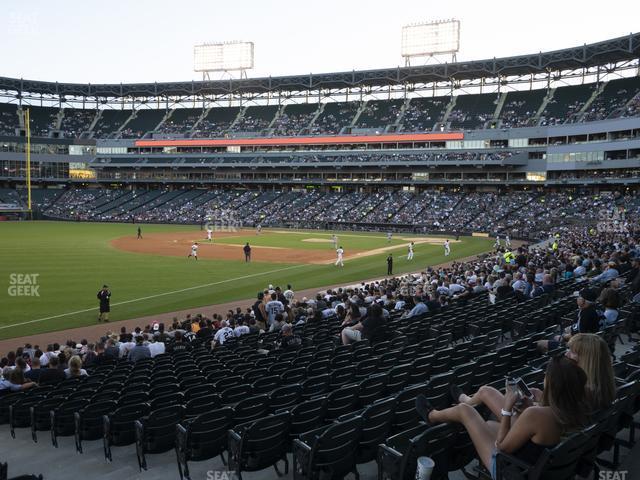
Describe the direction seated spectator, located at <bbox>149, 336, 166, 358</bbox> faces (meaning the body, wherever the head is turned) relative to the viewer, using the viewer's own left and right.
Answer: facing away from the viewer and to the left of the viewer

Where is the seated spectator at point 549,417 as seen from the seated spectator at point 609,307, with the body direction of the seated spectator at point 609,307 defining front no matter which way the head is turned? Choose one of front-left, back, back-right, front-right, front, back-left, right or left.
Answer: back-left

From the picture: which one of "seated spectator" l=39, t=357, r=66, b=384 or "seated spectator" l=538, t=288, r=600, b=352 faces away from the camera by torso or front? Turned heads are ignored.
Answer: "seated spectator" l=39, t=357, r=66, b=384

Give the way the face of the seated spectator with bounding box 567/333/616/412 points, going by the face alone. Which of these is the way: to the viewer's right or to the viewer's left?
to the viewer's left

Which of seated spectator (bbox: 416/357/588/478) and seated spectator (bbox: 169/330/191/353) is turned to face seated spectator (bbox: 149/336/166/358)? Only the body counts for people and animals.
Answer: seated spectator (bbox: 416/357/588/478)

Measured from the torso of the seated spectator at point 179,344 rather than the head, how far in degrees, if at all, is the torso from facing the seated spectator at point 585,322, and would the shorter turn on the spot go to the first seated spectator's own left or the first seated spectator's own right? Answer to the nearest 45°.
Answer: approximately 135° to the first seated spectator's own right

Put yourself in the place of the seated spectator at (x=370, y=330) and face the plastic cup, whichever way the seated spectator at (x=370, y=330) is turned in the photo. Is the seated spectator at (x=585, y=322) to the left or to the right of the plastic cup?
left

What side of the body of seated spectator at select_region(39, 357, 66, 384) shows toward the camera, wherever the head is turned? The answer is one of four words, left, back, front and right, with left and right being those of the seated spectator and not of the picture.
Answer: back

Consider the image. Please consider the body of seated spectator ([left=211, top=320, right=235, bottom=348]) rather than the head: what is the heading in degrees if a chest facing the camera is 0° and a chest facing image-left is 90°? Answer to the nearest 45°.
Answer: approximately 135°

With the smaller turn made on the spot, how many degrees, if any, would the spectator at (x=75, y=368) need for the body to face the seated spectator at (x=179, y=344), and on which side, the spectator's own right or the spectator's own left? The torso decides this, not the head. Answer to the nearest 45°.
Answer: approximately 45° to the spectator's own right

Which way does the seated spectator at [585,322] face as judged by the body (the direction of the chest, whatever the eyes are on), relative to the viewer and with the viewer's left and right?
facing to the left of the viewer

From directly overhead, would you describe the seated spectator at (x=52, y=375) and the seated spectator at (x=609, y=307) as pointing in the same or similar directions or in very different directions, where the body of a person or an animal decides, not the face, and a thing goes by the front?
same or similar directions
